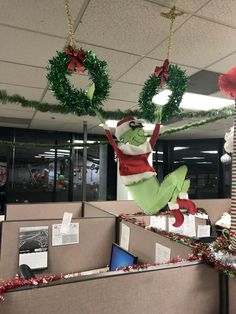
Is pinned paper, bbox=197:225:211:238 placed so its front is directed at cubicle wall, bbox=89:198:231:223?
no

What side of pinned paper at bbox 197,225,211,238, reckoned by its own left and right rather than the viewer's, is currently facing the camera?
front

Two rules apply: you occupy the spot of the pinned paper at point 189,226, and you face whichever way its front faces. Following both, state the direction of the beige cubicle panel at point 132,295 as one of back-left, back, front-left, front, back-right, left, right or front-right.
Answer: front

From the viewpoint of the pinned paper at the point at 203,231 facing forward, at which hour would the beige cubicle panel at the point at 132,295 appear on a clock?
The beige cubicle panel is roughly at 12 o'clock from the pinned paper.

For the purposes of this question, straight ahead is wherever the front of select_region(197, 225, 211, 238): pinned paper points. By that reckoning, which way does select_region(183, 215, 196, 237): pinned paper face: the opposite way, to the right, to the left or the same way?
the same way

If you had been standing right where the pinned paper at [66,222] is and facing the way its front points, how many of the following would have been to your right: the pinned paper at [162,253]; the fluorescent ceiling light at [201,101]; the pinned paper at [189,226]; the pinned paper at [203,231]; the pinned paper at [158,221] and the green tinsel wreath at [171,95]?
0

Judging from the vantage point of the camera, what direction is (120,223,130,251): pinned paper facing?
facing the viewer and to the left of the viewer

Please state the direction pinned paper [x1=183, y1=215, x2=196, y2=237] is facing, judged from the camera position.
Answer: facing the viewer

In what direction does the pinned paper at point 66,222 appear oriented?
toward the camera

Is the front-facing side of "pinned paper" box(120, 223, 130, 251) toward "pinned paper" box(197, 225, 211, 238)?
no
